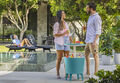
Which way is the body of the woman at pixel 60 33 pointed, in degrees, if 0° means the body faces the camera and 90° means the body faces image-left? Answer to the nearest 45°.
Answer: approximately 315°

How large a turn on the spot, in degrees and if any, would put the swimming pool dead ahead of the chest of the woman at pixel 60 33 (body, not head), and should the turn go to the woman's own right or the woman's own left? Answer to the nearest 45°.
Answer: approximately 180°
